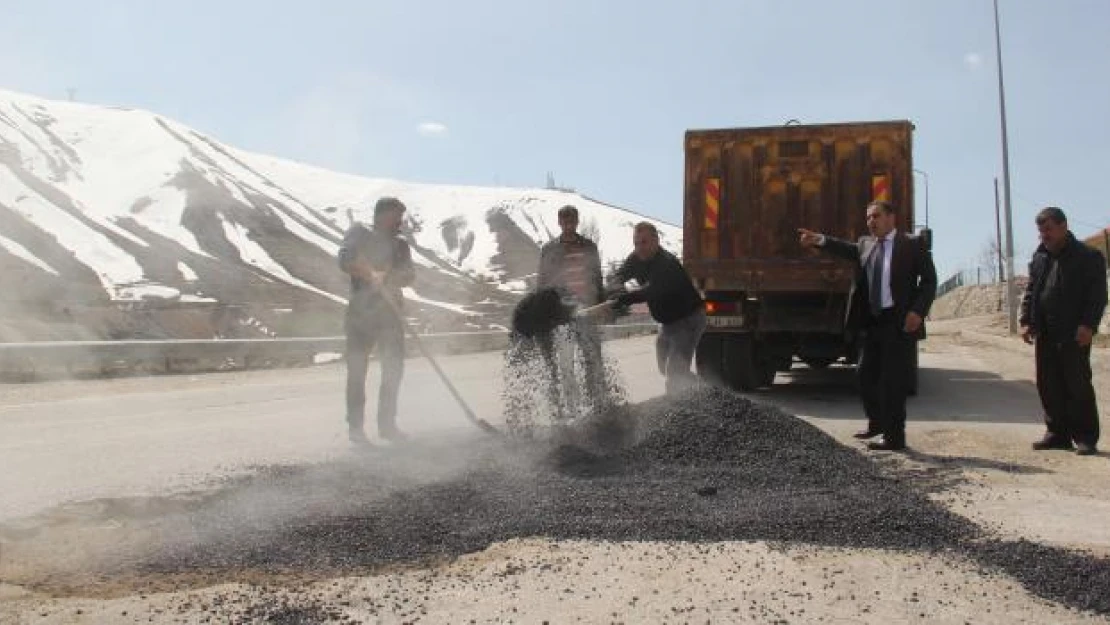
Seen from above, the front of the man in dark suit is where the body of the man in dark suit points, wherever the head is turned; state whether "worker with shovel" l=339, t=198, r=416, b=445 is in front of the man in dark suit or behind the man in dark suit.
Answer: in front

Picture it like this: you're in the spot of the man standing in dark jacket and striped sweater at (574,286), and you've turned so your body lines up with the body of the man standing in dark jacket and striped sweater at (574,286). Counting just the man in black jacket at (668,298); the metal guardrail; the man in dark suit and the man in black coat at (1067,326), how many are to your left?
3

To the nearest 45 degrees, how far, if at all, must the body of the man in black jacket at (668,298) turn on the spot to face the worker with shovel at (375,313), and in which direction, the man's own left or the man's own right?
approximately 45° to the man's own right

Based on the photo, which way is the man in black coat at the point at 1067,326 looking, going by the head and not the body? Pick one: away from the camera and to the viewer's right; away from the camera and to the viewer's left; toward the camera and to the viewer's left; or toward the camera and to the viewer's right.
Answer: toward the camera and to the viewer's left

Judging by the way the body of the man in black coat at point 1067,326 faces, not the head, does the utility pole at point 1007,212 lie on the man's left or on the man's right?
on the man's right

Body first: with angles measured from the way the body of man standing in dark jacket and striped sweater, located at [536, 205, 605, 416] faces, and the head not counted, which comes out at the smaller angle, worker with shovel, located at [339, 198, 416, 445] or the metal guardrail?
the worker with shovel

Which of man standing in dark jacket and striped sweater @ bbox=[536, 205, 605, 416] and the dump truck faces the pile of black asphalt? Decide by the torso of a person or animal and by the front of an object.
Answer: the man standing in dark jacket and striped sweater

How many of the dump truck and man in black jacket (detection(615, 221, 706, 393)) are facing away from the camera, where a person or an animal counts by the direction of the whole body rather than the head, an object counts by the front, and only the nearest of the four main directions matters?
1

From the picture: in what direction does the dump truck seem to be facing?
away from the camera

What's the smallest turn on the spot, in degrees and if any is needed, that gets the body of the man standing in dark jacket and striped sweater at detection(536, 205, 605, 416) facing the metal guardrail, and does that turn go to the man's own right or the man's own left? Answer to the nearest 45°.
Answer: approximately 135° to the man's own right

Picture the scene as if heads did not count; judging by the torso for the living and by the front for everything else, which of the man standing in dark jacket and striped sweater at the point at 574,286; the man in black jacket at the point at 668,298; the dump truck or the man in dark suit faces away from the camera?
the dump truck

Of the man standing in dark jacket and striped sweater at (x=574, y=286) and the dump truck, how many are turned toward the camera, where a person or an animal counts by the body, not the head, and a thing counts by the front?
1
